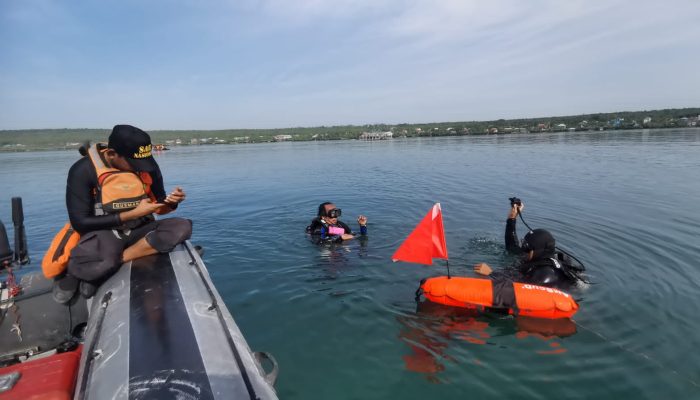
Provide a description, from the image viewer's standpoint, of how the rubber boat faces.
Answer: facing away from the viewer

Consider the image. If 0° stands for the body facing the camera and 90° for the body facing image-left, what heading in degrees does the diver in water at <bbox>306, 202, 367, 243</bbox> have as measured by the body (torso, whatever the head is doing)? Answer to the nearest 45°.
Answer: approximately 315°

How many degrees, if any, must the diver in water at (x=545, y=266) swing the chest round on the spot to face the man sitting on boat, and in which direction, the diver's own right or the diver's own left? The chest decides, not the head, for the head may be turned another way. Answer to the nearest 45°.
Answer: approximately 45° to the diver's own left

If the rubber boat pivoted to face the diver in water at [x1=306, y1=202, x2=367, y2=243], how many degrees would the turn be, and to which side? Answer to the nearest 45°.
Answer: approximately 45° to its right

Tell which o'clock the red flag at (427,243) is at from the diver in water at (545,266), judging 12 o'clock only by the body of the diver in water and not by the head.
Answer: The red flag is roughly at 11 o'clock from the diver in water.

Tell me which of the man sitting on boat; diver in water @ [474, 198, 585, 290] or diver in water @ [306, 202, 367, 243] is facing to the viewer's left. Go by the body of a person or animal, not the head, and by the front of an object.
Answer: diver in water @ [474, 198, 585, 290]

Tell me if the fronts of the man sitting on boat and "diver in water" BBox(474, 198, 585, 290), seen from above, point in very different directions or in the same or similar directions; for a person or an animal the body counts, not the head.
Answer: very different directions

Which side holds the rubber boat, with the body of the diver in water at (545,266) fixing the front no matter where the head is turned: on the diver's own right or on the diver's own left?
on the diver's own left

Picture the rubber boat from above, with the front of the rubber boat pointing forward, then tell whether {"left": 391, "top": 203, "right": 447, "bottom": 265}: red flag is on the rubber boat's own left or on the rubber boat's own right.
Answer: on the rubber boat's own right

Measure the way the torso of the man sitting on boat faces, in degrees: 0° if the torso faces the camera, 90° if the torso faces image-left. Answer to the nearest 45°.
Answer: approximately 315°

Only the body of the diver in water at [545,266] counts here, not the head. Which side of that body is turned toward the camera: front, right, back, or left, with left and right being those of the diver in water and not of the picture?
left
